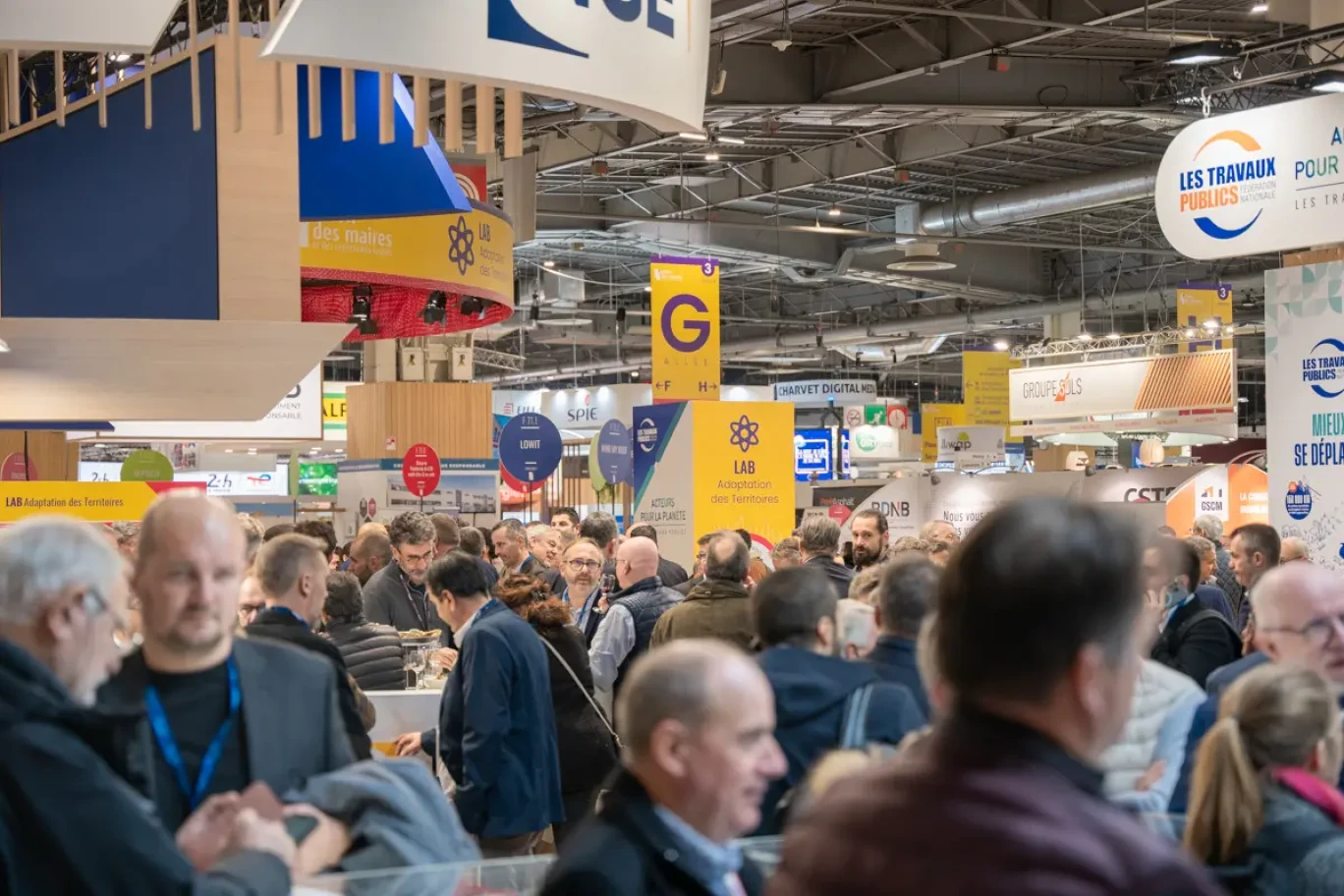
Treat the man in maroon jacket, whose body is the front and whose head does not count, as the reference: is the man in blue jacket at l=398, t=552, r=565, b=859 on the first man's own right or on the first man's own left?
on the first man's own left

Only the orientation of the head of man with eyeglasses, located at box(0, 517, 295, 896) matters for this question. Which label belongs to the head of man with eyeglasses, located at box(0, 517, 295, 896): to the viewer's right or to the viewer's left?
to the viewer's right

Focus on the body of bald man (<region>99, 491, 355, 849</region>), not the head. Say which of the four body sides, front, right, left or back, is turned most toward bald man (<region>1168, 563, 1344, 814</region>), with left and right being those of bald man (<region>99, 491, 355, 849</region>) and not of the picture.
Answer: left

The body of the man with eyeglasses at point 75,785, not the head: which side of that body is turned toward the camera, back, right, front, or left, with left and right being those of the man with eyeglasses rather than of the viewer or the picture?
right

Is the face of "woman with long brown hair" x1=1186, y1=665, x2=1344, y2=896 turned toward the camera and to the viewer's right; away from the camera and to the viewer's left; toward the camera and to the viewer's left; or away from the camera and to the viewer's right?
away from the camera and to the viewer's right

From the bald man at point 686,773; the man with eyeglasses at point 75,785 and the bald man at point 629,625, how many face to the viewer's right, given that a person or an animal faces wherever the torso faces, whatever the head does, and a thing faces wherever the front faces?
2

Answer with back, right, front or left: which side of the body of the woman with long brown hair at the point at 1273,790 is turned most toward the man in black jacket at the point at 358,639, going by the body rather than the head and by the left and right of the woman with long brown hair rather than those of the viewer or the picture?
left

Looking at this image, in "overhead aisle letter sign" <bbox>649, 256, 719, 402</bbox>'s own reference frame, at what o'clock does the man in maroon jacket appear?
The man in maroon jacket is roughly at 12 o'clock from the overhead aisle letter sign.

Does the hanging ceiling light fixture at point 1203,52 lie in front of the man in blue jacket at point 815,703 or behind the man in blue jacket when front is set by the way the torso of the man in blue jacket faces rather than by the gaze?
in front
